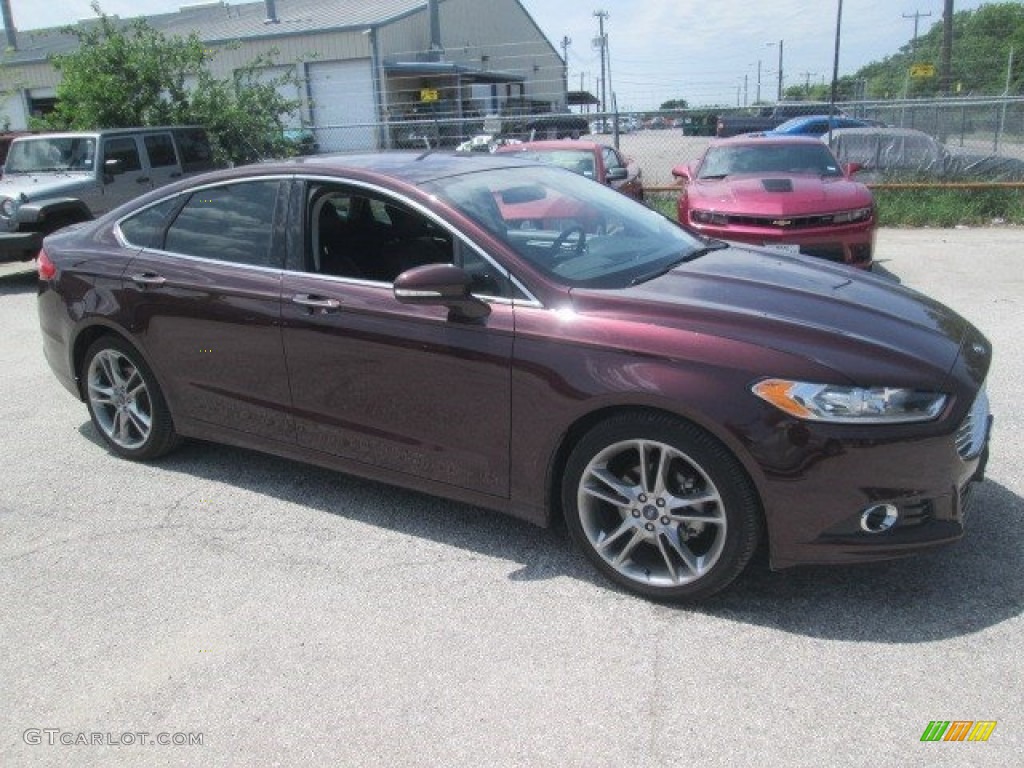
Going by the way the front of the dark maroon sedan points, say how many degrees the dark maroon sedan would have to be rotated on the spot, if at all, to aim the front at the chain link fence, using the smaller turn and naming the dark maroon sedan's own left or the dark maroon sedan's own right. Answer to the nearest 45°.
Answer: approximately 135° to the dark maroon sedan's own left

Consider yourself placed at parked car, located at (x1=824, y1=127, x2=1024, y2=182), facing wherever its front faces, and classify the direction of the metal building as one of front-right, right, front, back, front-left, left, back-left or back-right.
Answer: back-left

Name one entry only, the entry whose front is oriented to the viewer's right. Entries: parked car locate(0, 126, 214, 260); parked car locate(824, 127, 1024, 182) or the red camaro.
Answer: parked car locate(824, 127, 1024, 182)

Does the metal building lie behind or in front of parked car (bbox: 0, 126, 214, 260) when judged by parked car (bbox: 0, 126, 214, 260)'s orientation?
behind

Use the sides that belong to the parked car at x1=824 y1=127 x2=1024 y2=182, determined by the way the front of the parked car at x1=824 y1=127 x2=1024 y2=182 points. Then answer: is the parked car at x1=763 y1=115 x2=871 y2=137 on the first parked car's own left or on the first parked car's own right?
on the first parked car's own left

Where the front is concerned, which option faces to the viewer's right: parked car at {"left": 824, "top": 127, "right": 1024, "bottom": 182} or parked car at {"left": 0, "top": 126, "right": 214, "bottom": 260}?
parked car at {"left": 824, "top": 127, "right": 1024, "bottom": 182}

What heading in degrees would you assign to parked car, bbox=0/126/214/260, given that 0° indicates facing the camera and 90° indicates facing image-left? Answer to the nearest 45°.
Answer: approximately 45°

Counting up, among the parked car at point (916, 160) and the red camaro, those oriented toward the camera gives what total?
1

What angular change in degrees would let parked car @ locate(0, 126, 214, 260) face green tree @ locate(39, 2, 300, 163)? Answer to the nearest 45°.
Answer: approximately 135° to its right

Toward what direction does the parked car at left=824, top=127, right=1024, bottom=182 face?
to the viewer's right

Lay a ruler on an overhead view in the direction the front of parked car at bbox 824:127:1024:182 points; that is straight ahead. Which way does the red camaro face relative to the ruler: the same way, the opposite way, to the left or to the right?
to the right
